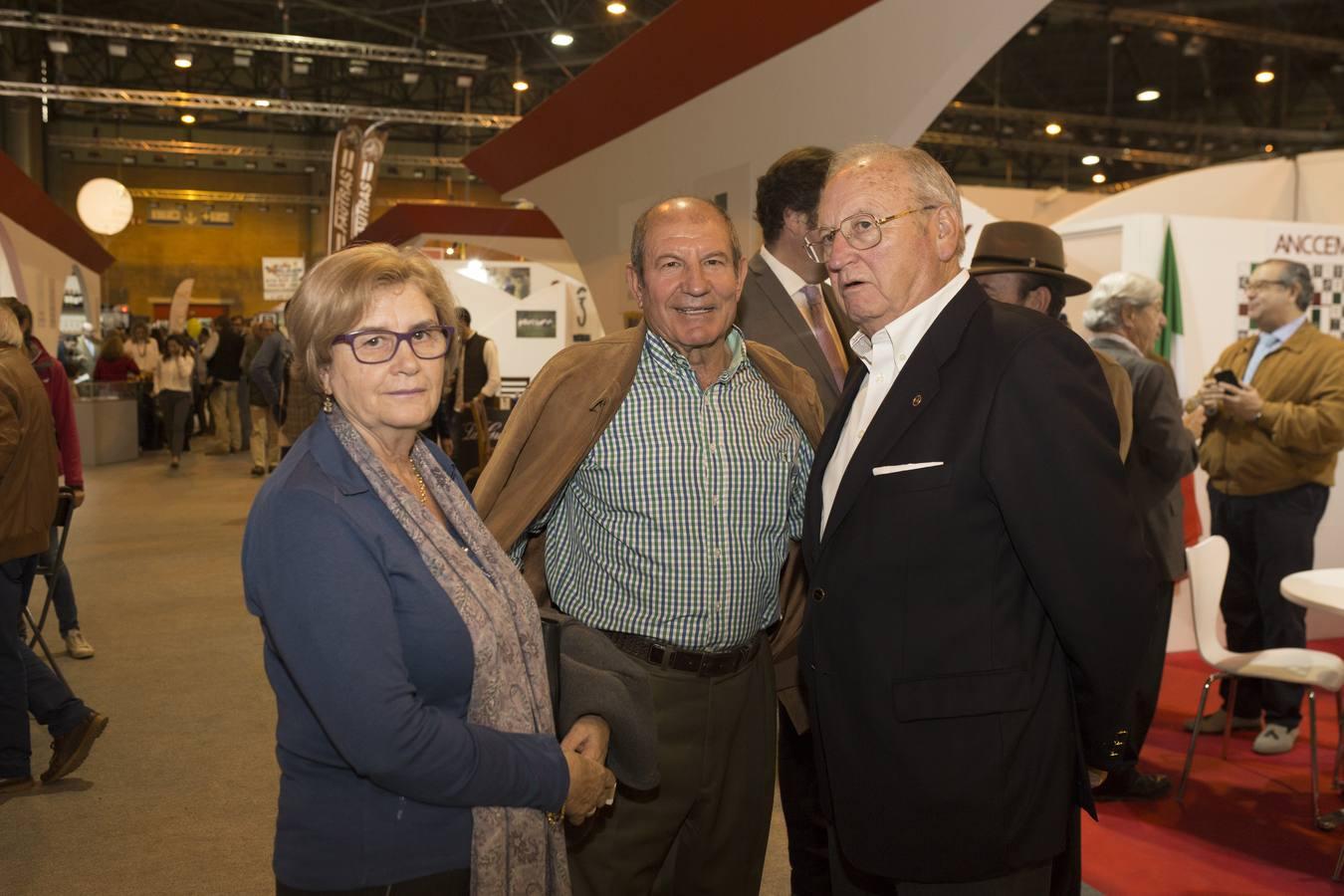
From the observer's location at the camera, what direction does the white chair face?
facing to the right of the viewer

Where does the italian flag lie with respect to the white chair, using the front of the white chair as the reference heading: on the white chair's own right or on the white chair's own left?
on the white chair's own left

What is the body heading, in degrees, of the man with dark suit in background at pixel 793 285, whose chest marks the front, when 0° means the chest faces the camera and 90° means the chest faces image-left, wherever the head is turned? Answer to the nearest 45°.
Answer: approximately 315°

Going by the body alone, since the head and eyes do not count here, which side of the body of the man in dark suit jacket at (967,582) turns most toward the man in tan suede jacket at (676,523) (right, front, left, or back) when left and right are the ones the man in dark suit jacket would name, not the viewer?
right

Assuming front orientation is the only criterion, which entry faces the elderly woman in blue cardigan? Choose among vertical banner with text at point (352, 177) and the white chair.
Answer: the vertical banner with text

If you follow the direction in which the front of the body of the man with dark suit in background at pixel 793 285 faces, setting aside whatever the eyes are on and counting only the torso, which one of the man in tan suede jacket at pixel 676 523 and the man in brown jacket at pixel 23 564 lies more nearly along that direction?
the man in tan suede jacket

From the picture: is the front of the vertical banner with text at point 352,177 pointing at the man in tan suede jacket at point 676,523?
yes

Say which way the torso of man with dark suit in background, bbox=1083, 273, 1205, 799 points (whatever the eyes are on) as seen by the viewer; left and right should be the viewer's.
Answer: facing to the right of the viewer
